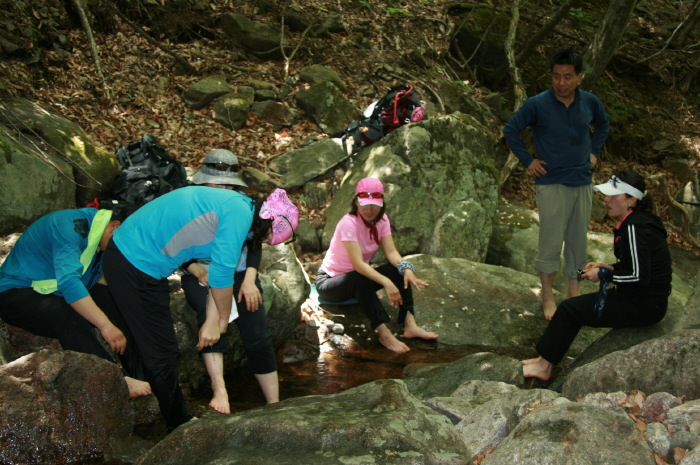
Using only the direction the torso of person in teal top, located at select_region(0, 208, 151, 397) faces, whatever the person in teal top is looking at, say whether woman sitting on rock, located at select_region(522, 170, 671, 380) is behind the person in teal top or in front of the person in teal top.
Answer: in front

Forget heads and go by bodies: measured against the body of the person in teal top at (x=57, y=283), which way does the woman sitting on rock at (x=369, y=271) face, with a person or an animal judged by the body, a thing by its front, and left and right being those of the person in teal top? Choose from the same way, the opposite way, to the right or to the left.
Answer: to the right

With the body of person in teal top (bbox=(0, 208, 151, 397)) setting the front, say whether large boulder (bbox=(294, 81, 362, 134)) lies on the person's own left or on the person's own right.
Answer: on the person's own left

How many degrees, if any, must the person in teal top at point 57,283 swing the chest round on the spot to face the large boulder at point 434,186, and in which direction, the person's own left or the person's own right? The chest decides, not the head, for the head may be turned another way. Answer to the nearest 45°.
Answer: approximately 45° to the person's own left

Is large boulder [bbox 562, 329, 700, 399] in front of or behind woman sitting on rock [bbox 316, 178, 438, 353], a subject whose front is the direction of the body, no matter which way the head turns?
in front

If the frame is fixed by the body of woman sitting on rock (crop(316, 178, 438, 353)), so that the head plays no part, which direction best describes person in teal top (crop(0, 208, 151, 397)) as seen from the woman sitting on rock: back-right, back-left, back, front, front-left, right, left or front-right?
right

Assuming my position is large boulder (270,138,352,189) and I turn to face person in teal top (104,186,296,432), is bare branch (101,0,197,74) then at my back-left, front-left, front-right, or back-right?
back-right

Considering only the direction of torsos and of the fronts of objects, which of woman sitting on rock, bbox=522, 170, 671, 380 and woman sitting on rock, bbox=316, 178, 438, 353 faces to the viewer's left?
woman sitting on rock, bbox=522, 170, 671, 380

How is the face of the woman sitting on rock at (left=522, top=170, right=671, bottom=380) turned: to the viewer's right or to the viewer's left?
to the viewer's left

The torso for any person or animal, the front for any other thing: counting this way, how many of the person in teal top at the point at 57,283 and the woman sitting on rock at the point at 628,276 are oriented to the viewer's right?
1

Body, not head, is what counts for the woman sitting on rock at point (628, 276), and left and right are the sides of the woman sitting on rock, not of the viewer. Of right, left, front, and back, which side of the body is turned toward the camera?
left

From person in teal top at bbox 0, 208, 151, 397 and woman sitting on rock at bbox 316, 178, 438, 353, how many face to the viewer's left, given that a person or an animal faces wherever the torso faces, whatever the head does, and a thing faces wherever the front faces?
0

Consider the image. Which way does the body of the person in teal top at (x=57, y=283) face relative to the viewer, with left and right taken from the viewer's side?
facing to the right of the viewer

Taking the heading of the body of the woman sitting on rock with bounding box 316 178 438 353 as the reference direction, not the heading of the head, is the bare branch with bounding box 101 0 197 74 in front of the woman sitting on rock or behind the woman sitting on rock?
behind
